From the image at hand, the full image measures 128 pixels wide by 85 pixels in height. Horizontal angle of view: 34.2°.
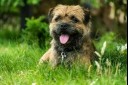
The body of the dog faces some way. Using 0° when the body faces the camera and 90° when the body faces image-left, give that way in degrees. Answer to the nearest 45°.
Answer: approximately 0°
